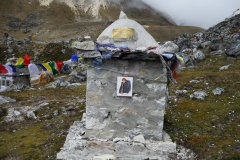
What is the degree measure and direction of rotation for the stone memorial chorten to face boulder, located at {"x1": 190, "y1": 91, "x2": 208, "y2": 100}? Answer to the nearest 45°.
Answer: approximately 135° to its left

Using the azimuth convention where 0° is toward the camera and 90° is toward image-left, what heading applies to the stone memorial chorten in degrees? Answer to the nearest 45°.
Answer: approximately 0°

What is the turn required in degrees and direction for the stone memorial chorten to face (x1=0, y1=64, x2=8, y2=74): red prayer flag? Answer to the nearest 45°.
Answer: approximately 135° to its right

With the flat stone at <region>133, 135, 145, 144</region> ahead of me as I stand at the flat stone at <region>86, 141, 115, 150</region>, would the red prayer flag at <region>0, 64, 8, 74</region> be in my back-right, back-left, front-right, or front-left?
back-left
